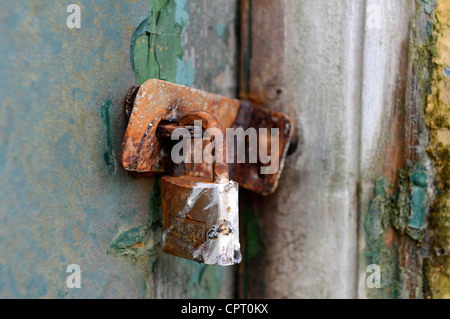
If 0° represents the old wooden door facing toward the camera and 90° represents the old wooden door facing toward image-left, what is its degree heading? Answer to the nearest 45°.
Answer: approximately 0°
